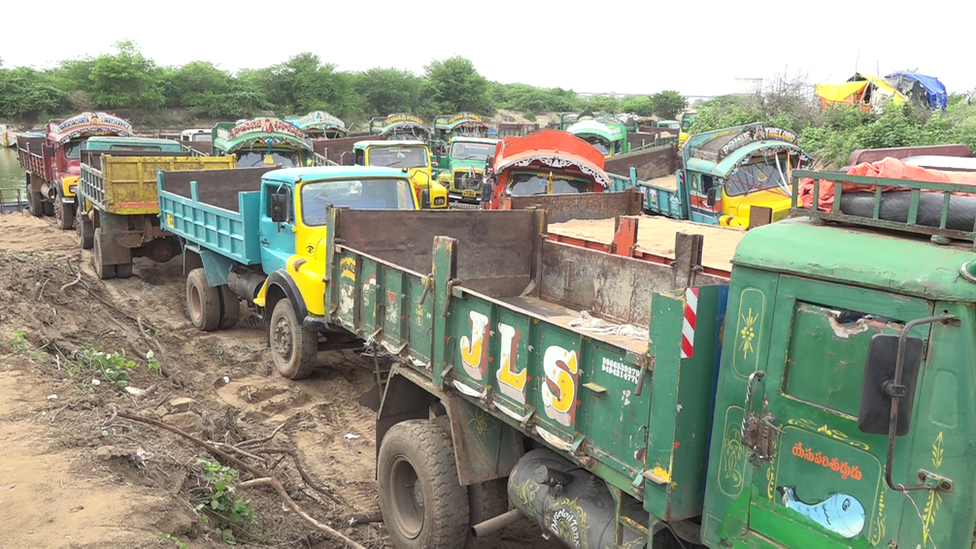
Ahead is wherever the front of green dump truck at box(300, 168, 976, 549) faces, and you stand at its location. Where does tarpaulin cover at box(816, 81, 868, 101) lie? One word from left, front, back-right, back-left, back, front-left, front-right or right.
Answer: back-left

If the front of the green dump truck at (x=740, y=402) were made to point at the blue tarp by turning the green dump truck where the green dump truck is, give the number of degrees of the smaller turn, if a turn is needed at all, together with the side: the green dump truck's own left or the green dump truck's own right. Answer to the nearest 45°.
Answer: approximately 135° to the green dump truck's own left
